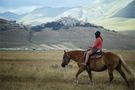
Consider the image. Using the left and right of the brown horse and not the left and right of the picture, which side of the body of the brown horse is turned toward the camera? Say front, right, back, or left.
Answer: left
